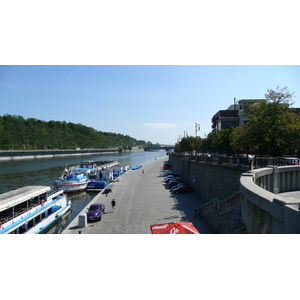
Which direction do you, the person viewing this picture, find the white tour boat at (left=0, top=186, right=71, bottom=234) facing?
facing away from the viewer and to the right of the viewer

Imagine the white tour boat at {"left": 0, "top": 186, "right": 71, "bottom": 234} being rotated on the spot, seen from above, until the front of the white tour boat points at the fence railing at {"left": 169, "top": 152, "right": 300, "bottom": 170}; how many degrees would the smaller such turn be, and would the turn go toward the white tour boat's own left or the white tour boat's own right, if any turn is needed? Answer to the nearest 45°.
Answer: approximately 90° to the white tour boat's own right

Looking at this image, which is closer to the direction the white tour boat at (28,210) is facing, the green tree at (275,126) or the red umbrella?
the green tree

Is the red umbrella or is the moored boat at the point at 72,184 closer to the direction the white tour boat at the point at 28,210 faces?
the moored boat

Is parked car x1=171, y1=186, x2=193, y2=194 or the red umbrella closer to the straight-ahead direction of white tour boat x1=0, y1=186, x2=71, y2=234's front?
the parked car

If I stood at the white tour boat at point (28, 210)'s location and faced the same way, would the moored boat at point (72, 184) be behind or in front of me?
in front

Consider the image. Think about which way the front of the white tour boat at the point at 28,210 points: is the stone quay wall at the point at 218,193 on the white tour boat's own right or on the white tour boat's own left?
on the white tour boat's own right

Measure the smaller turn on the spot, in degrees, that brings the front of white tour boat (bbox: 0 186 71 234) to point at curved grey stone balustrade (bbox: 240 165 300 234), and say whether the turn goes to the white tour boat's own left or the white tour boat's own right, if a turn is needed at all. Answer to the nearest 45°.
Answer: approximately 135° to the white tour boat's own right

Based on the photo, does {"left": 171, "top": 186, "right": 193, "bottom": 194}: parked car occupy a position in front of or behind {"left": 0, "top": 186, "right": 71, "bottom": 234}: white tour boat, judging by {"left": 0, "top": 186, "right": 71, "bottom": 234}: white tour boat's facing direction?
in front

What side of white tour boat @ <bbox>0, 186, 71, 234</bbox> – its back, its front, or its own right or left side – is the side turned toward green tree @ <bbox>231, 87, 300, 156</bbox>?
right
